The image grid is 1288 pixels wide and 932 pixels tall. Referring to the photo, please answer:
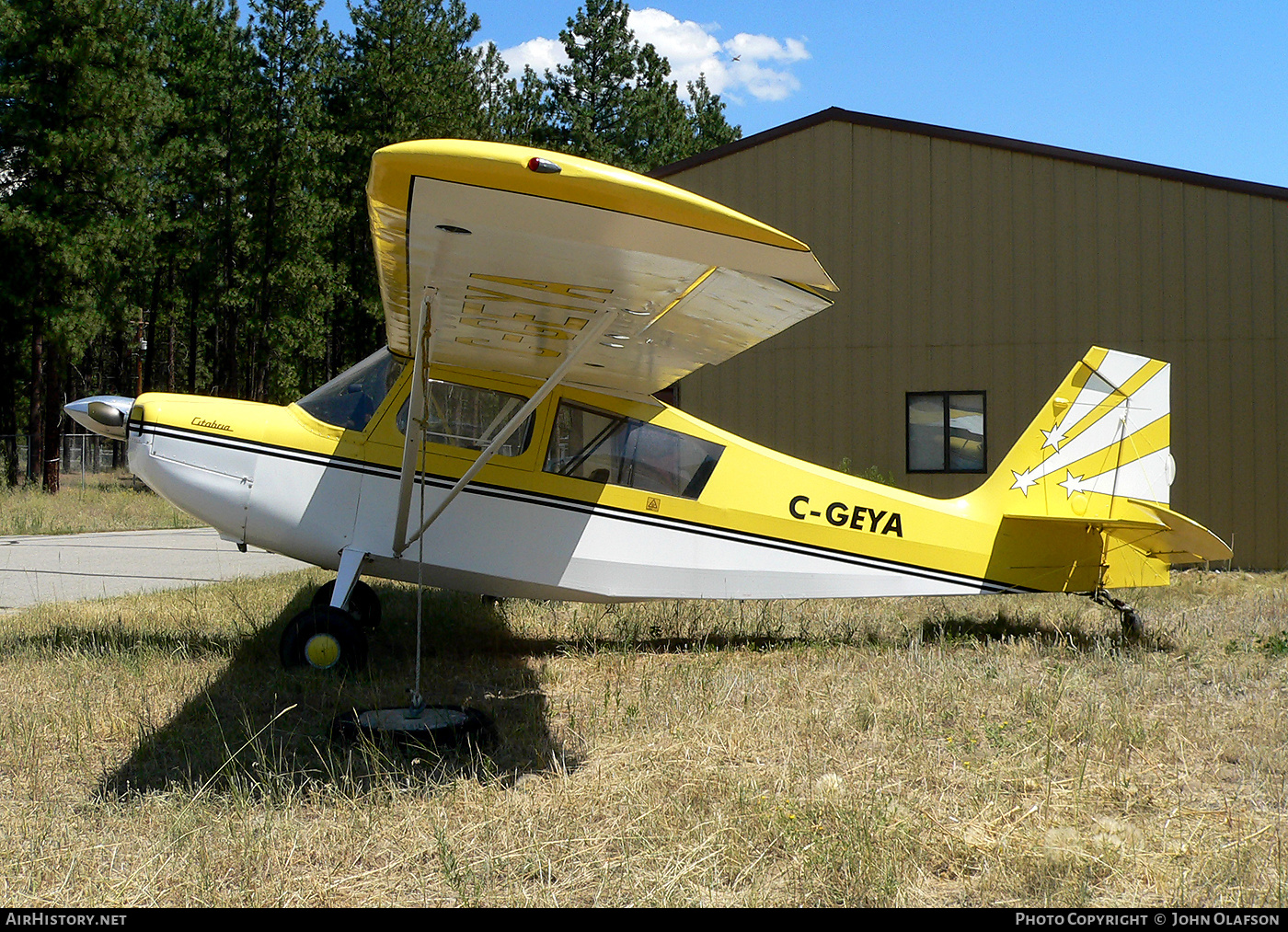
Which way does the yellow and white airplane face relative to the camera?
to the viewer's left

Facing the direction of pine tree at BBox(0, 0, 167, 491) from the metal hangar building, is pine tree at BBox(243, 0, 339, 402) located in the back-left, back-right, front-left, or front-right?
front-right

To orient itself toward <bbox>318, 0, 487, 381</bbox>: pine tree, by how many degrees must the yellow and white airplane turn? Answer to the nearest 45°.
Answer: approximately 90° to its right

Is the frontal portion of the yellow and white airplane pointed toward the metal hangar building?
no

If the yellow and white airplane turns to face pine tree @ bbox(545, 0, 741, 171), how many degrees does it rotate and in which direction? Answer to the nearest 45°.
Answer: approximately 90° to its right

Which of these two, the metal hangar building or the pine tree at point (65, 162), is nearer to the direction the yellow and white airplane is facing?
the pine tree

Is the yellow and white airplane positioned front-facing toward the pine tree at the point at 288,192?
no

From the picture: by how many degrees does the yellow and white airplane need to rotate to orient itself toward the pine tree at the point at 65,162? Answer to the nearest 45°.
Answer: approximately 45° to its right

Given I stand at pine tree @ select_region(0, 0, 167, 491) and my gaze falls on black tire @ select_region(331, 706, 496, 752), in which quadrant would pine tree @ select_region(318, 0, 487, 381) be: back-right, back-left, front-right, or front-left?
back-left

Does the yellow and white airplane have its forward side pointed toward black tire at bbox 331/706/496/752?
no
